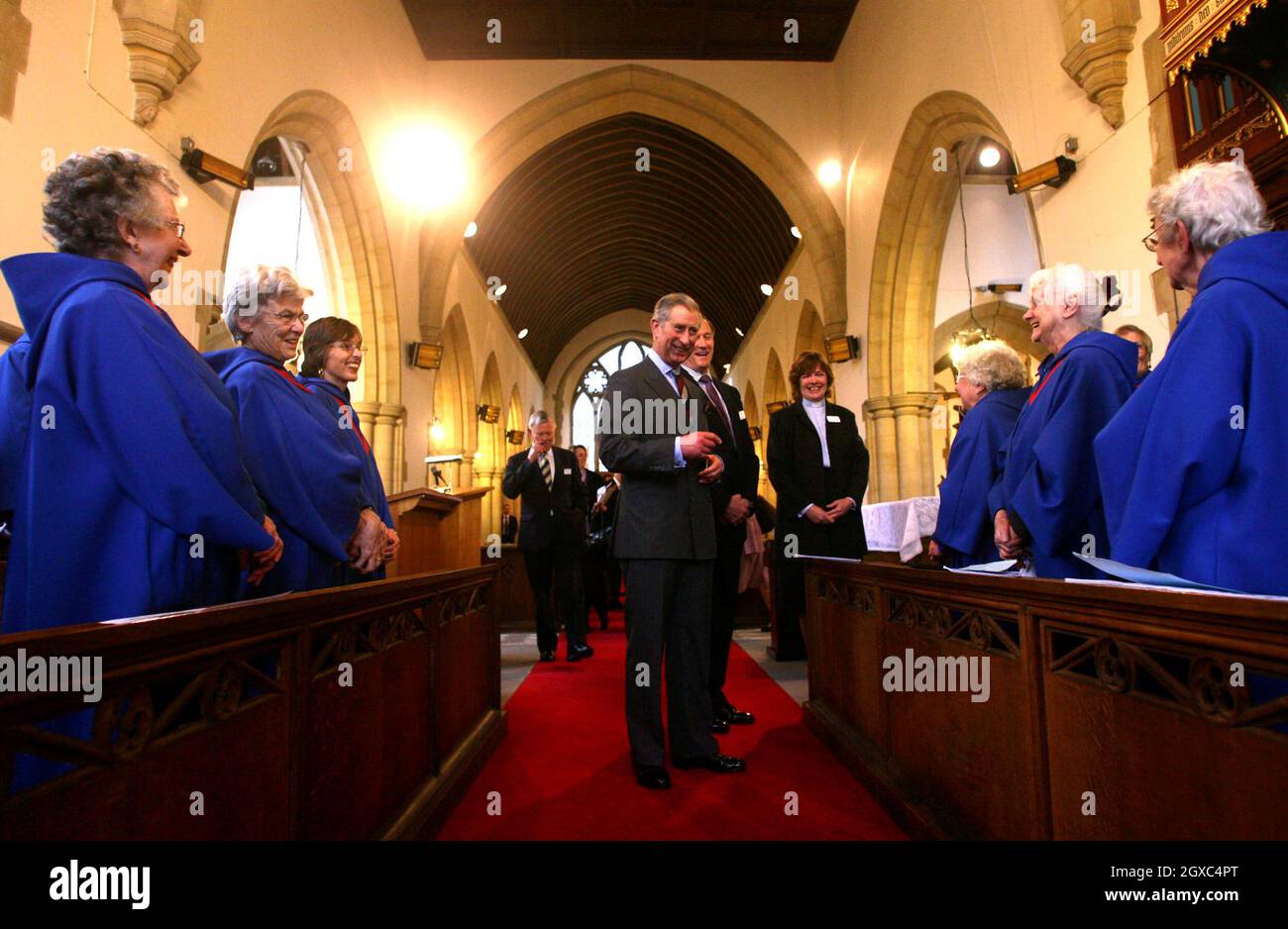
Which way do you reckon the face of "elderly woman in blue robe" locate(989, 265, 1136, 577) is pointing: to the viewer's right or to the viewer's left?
to the viewer's left

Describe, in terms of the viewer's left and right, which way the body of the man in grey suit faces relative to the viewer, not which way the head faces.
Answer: facing the viewer and to the right of the viewer

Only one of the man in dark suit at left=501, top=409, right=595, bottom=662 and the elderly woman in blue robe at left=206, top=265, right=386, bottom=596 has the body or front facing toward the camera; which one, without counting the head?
the man in dark suit

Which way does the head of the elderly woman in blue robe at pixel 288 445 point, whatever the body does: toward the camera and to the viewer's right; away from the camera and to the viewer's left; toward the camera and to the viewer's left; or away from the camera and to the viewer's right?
toward the camera and to the viewer's right

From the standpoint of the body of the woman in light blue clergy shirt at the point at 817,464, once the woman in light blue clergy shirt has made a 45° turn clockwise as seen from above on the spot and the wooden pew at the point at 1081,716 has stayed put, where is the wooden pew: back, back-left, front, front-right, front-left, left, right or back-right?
front-left

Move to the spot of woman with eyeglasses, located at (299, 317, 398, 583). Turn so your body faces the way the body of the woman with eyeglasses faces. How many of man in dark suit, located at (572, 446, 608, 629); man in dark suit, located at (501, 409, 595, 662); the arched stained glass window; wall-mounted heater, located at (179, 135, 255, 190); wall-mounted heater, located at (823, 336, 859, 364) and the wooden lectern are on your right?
0

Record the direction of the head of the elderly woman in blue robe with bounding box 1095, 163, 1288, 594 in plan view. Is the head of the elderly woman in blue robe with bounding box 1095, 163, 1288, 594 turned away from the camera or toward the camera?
away from the camera

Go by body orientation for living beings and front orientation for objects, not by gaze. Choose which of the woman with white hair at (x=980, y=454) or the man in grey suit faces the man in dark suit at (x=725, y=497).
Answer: the woman with white hair

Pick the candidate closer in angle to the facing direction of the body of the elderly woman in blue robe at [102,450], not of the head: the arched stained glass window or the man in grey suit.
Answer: the man in grey suit

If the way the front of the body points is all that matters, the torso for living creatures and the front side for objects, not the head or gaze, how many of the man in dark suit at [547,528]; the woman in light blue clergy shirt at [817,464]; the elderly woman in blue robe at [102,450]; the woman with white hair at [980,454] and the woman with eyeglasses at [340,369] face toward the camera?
2

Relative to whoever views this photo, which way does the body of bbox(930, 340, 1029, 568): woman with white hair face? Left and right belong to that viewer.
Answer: facing to the left of the viewer

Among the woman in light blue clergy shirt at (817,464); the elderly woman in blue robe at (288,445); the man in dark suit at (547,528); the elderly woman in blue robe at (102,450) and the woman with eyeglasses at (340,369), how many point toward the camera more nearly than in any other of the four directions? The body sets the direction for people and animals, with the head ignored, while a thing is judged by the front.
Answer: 2

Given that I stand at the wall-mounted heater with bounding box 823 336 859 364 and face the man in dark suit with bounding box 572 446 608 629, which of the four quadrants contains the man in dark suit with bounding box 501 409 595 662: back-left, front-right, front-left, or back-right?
front-left

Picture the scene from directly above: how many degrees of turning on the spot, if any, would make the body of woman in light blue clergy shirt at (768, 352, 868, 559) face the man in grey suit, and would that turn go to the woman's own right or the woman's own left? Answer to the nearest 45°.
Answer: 0° — they already face them

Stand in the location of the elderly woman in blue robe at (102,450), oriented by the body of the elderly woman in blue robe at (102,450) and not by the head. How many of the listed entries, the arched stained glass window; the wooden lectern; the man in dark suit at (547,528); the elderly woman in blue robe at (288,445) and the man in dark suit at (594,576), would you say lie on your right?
0

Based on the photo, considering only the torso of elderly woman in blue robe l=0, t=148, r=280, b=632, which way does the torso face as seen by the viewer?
to the viewer's right

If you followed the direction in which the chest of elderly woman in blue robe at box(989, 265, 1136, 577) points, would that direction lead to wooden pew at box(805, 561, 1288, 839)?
no
